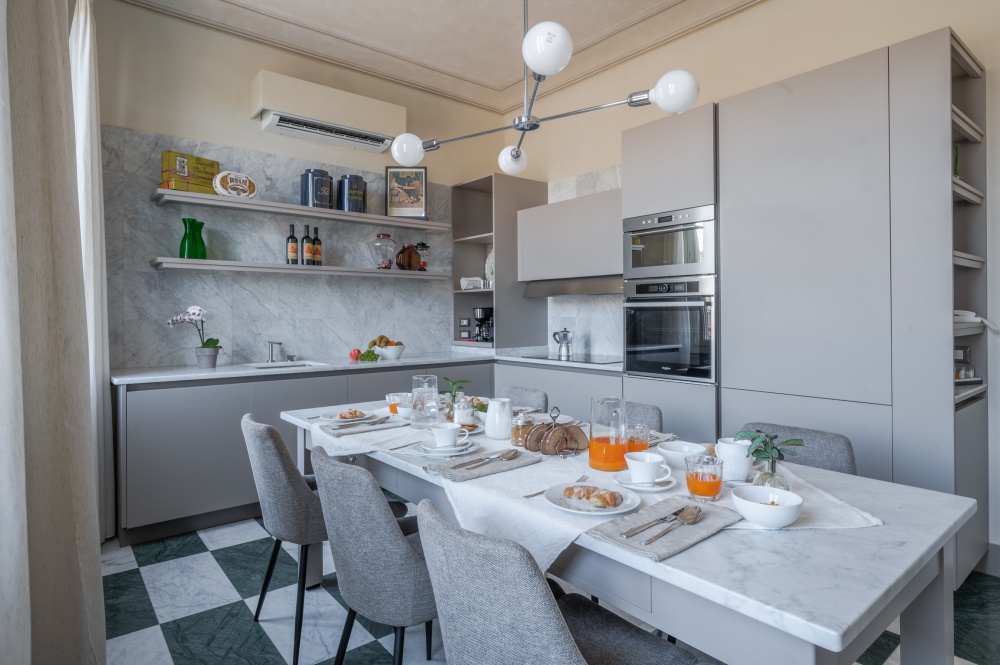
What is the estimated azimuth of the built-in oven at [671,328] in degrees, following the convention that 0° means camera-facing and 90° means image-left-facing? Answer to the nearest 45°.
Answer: approximately 45°

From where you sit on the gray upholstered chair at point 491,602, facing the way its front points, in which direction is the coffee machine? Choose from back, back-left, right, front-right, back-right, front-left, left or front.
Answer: front-left

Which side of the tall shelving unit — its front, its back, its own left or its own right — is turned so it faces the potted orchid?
front

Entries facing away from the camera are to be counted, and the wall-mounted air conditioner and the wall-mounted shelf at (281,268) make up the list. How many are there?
0

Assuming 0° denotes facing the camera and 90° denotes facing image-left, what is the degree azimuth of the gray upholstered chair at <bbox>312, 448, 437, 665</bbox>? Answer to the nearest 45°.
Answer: approximately 225°

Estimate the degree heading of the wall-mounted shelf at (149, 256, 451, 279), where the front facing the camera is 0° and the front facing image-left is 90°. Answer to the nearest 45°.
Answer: approximately 315°

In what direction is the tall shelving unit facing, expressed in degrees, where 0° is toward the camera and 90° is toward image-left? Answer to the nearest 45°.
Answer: approximately 45°

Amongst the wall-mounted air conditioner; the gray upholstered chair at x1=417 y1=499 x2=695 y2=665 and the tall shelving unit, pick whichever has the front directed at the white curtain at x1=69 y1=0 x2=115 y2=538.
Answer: the tall shelving unit

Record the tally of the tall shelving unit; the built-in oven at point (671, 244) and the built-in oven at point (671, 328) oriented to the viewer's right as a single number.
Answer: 0

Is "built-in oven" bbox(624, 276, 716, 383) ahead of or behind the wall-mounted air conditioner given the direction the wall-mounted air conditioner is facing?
ahead

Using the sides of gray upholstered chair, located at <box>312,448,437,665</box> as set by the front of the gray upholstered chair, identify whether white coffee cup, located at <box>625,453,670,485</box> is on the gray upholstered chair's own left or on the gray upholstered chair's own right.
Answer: on the gray upholstered chair's own right

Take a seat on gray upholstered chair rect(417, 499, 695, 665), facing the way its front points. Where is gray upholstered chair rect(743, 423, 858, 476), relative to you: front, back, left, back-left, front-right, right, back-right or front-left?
front

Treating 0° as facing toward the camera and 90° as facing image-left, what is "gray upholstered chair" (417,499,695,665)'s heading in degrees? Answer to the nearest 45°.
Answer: approximately 225°

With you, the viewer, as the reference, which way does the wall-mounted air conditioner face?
facing the viewer and to the right of the viewer

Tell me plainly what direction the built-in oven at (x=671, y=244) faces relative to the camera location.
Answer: facing the viewer and to the left of the viewer
